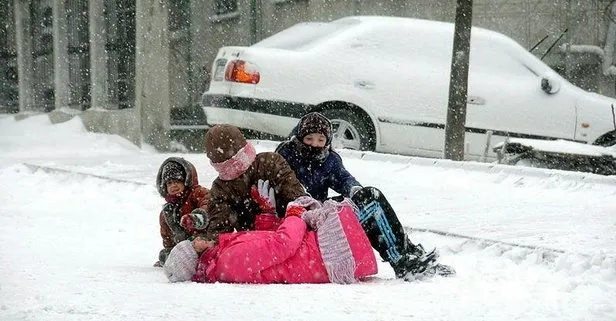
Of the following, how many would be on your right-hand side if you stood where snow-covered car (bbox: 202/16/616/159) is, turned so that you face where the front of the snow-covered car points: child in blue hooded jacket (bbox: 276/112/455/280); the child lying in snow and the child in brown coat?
3

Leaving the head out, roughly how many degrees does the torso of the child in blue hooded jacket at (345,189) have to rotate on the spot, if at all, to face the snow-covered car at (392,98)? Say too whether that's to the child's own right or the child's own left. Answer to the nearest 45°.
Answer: approximately 135° to the child's own left

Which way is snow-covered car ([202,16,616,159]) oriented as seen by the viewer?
to the viewer's right

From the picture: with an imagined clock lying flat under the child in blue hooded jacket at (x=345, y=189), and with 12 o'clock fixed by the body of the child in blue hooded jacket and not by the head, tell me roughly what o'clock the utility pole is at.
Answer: The utility pole is roughly at 8 o'clock from the child in blue hooded jacket.

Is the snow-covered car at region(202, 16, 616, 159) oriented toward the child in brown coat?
no

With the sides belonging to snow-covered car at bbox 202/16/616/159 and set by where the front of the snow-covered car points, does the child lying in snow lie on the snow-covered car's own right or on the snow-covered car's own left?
on the snow-covered car's own right

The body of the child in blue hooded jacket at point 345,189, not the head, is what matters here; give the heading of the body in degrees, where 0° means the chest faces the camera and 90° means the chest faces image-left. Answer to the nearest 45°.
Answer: approximately 315°

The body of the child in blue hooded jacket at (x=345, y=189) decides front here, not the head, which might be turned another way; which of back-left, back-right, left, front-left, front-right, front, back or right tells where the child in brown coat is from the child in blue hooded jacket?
back-right

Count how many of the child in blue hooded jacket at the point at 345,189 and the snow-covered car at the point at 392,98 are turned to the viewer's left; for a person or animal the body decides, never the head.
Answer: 0

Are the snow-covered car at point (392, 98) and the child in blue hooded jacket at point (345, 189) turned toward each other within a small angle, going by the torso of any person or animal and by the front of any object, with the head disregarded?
no

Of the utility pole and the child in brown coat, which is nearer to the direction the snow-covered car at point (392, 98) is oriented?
the utility pole

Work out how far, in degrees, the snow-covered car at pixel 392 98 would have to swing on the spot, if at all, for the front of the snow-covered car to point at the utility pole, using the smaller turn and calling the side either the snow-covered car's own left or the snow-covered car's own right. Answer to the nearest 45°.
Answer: approximately 45° to the snow-covered car's own right
